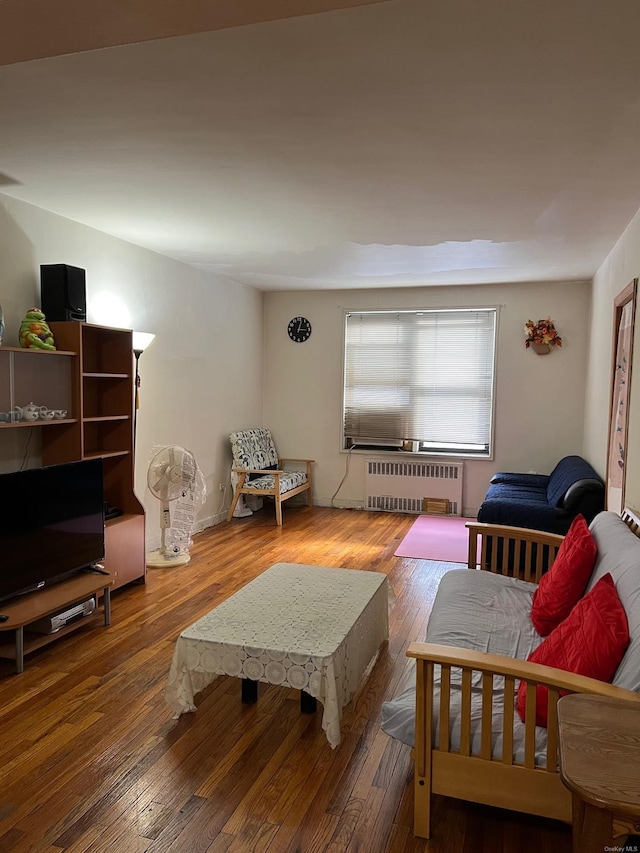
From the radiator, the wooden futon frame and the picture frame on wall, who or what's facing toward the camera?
the radiator

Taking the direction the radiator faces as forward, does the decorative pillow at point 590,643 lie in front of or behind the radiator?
in front

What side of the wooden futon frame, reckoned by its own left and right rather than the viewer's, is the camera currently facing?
left

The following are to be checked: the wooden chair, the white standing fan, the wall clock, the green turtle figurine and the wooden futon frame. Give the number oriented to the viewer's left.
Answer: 1

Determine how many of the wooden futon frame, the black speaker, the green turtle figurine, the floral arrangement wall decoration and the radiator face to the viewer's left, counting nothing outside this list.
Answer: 1

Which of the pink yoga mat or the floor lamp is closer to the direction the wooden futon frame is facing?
the floor lamp

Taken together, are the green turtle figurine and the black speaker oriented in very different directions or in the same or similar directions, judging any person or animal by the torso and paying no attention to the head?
same or similar directions

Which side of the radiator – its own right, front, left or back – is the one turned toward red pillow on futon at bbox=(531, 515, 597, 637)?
front

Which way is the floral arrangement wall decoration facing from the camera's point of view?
toward the camera

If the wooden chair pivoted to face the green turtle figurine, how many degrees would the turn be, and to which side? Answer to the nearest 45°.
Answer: approximately 90° to its right

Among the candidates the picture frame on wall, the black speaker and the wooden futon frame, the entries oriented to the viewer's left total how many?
2

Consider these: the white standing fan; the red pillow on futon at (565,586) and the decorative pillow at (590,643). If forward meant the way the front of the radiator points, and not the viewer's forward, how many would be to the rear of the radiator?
0

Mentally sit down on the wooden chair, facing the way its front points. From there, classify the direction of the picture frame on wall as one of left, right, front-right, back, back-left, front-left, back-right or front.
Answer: front

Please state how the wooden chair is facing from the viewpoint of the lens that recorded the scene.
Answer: facing the viewer and to the right of the viewer

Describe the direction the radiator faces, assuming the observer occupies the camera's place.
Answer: facing the viewer

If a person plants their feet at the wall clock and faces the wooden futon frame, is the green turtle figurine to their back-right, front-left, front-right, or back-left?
front-right

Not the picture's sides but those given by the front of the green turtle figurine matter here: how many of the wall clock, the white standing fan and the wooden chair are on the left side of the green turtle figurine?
3

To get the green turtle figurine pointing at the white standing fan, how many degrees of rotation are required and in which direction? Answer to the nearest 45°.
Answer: approximately 90° to its left
